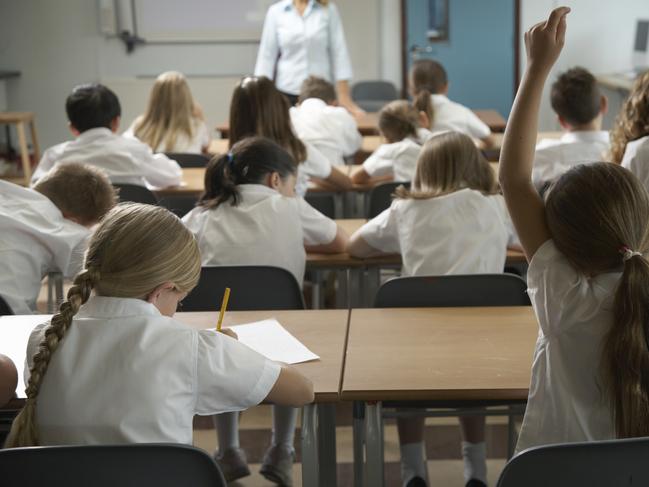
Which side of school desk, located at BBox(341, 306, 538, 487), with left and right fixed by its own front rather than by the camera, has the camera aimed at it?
front

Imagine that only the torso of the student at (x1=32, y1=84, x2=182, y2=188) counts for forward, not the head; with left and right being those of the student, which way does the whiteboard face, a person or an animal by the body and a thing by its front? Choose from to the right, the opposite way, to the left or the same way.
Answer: the opposite way

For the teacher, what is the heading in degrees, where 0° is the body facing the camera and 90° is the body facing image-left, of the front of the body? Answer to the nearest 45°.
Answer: approximately 0°

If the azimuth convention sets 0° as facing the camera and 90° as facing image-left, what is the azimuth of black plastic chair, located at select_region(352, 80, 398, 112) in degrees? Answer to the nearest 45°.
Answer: approximately 180°

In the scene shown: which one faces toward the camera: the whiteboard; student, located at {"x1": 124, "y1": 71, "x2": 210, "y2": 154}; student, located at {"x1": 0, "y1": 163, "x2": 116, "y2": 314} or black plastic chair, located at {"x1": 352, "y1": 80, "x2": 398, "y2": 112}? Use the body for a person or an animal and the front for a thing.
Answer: the whiteboard

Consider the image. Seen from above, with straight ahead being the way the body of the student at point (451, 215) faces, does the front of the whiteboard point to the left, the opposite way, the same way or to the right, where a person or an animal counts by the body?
the opposite way

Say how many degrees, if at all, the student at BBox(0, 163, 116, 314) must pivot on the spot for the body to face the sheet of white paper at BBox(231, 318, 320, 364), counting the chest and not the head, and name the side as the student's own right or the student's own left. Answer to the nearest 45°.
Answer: approximately 90° to the student's own right

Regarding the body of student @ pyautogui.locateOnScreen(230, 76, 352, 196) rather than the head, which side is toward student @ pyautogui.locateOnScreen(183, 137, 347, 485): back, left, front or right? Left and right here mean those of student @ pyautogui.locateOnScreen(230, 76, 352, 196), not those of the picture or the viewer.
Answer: back

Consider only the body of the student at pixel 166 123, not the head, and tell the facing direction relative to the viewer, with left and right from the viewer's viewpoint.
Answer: facing away from the viewer

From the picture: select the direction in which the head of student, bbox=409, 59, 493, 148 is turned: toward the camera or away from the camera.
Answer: away from the camera

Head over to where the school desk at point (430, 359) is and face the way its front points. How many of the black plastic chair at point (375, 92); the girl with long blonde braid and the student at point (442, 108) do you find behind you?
2

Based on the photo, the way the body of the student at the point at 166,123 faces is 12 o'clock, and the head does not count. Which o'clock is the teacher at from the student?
The teacher is roughly at 1 o'clock from the student.

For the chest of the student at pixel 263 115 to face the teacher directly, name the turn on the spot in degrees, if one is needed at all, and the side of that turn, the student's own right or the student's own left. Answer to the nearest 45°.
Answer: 0° — they already face them

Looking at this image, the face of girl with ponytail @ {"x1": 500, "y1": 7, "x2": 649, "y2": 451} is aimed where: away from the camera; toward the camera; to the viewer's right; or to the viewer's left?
away from the camera

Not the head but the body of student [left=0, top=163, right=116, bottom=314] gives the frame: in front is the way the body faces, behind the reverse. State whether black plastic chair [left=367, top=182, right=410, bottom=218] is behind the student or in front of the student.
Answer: in front
